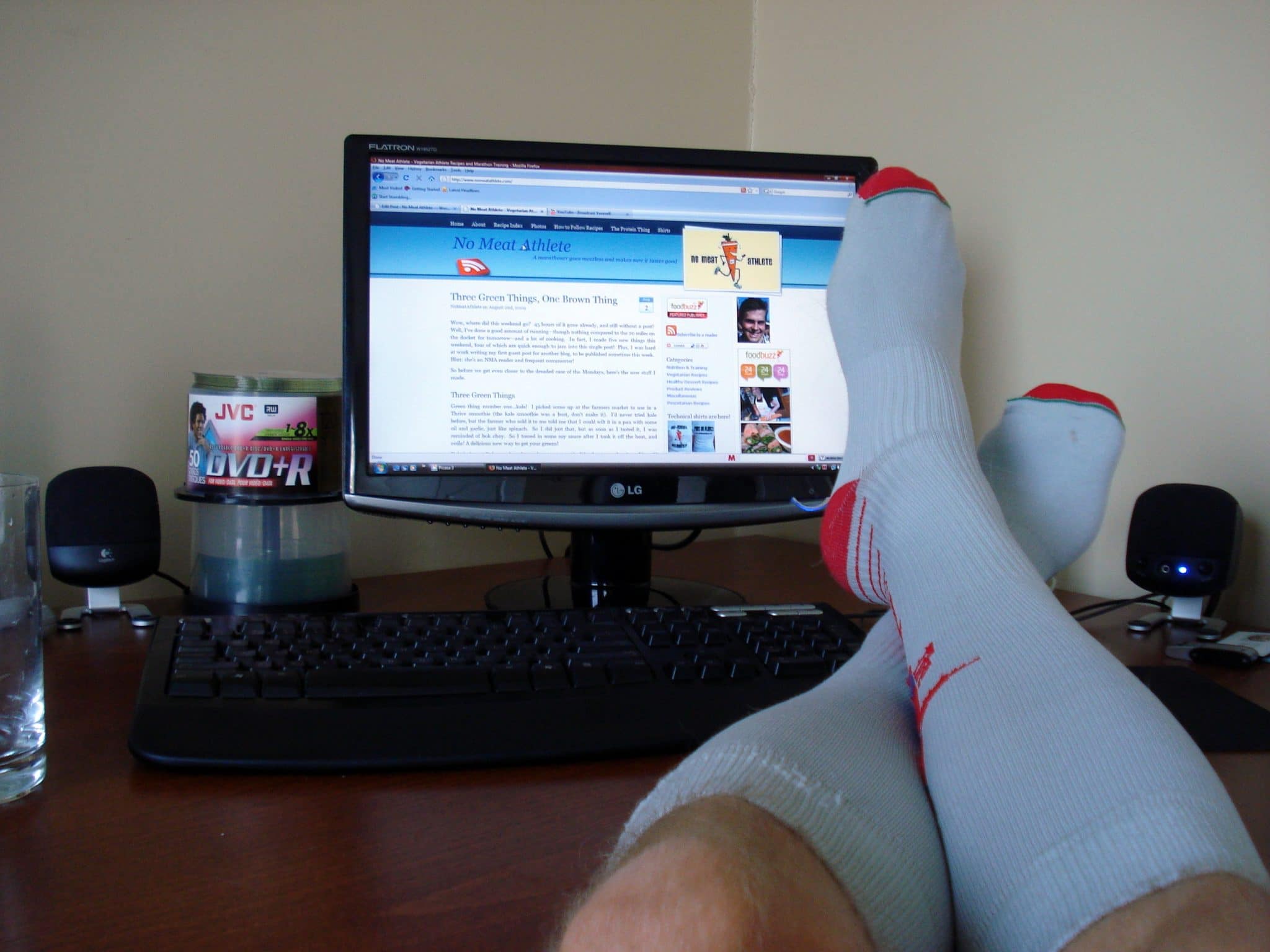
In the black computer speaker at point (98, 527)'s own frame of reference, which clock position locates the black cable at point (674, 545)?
The black cable is roughly at 9 o'clock from the black computer speaker.

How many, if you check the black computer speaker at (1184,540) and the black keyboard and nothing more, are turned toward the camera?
2

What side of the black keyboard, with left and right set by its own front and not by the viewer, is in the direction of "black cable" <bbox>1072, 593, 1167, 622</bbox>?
left

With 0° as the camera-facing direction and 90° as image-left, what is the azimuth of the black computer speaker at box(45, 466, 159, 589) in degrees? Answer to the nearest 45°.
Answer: approximately 0°

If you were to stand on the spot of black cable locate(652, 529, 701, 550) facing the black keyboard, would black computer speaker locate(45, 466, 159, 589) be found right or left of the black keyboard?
right

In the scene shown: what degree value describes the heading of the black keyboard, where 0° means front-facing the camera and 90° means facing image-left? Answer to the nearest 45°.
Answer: approximately 0°

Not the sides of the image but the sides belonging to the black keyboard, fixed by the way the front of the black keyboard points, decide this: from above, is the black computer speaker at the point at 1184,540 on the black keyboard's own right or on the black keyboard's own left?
on the black keyboard's own left

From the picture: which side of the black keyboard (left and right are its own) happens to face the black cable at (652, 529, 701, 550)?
back
